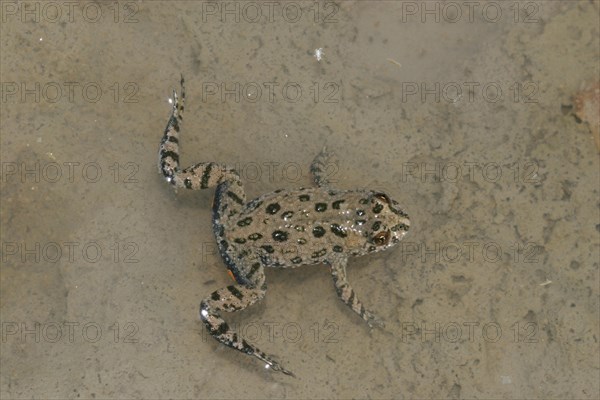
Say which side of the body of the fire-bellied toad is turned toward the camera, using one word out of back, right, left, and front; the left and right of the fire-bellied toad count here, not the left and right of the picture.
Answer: right
